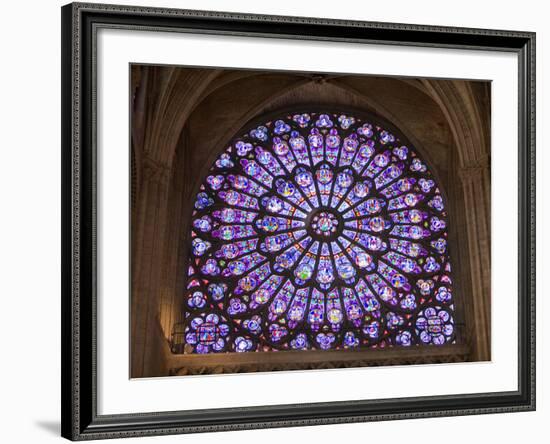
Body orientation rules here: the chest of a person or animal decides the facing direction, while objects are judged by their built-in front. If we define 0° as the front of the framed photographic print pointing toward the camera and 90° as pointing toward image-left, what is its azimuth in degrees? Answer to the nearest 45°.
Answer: approximately 315°
